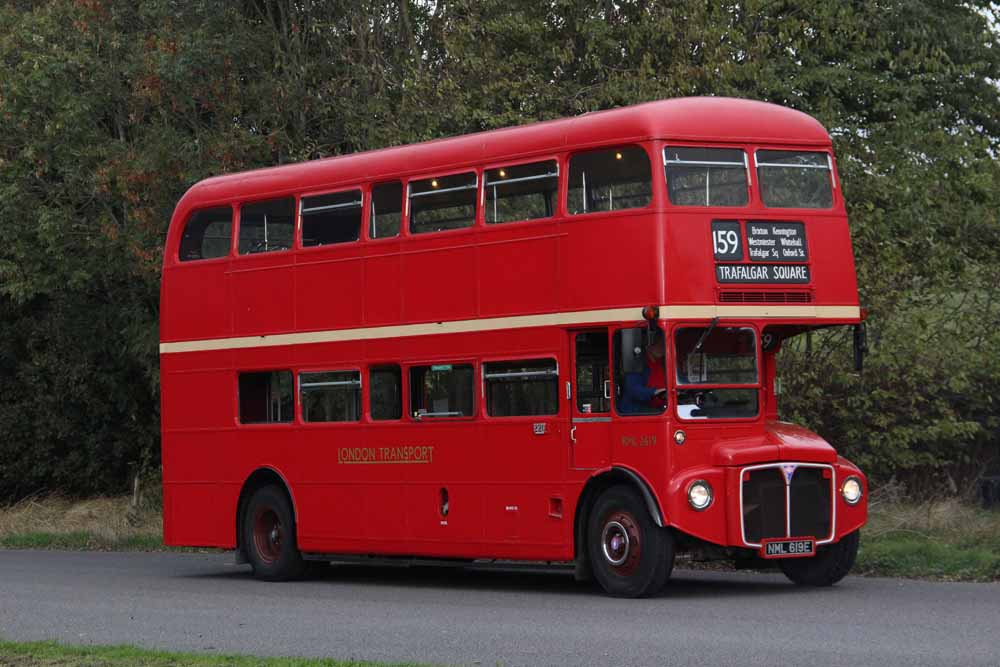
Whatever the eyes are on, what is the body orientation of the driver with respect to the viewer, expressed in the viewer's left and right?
facing the viewer and to the right of the viewer
